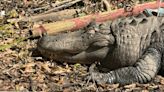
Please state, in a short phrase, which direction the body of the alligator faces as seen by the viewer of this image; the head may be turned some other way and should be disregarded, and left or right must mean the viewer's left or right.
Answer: facing to the left of the viewer

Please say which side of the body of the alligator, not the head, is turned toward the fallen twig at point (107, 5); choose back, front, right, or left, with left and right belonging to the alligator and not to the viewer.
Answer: right

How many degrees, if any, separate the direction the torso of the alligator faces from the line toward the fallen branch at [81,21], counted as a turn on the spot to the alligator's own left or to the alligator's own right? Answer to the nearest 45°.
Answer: approximately 45° to the alligator's own right

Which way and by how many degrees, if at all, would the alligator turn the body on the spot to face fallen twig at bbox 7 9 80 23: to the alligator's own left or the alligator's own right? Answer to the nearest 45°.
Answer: approximately 45° to the alligator's own right
